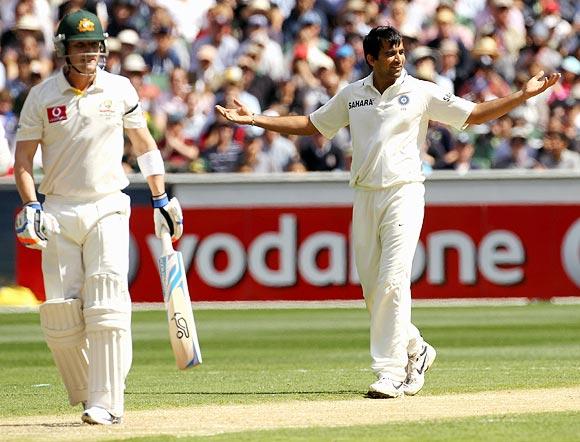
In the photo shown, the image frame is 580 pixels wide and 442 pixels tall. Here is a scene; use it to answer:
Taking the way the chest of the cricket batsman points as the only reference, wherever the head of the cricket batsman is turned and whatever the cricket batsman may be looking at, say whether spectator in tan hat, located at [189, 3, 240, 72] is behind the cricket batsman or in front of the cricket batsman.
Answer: behind

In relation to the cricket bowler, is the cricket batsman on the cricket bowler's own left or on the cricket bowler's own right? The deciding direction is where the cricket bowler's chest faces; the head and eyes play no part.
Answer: on the cricket bowler's own right

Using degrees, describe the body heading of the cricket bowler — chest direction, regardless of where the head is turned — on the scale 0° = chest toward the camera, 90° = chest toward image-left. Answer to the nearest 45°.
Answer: approximately 0°

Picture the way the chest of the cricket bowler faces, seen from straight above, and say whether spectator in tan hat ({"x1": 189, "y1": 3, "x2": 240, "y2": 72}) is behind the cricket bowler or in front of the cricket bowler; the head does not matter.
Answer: behind

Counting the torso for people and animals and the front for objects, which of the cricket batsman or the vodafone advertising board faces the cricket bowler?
the vodafone advertising board
